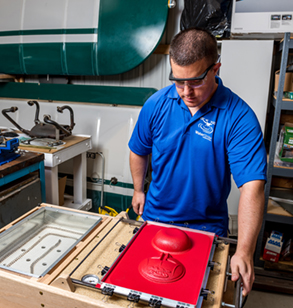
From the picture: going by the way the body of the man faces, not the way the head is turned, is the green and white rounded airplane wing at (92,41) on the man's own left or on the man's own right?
on the man's own right

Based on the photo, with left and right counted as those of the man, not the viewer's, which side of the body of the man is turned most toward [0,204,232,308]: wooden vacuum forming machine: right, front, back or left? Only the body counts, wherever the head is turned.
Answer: front

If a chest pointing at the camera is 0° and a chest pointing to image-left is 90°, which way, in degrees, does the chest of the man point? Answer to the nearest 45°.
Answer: approximately 45°
